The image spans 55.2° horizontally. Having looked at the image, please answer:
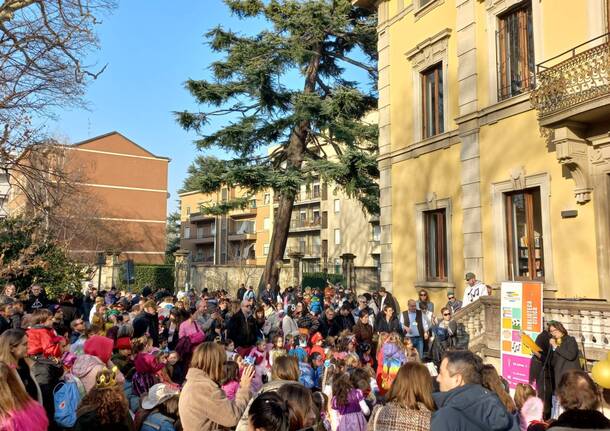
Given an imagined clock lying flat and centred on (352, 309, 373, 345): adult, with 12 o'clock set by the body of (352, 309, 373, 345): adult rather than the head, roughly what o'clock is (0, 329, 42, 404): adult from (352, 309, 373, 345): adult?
(0, 329, 42, 404): adult is roughly at 2 o'clock from (352, 309, 373, 345): adult.

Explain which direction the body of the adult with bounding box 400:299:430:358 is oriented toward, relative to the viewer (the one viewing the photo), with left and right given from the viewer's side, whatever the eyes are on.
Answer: facing the viewer

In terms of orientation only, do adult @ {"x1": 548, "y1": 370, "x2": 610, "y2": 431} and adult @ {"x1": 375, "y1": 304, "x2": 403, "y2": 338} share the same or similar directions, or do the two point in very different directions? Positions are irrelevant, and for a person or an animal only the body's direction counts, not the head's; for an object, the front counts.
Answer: very different directions

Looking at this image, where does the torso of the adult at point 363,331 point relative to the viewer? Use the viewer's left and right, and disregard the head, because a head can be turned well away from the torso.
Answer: facing the viewer and to the right of the viewer

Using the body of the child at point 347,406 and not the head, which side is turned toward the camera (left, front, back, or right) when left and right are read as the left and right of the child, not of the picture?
back

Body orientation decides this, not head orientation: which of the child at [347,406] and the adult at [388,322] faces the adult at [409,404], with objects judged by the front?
the adult at [388,322]

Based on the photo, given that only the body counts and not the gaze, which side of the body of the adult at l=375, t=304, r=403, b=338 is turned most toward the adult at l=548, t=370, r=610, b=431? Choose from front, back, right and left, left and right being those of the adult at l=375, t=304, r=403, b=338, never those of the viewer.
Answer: front

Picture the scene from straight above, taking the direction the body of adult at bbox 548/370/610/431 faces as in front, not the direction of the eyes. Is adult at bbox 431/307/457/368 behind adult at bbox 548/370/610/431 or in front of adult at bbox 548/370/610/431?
in front

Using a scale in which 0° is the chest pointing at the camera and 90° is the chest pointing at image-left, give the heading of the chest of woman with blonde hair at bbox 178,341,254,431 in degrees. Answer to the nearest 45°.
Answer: approximately 225°

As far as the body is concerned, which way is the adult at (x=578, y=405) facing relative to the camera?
away from the camera

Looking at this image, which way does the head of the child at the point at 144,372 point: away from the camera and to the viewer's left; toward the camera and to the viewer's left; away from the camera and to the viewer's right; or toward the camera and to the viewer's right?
away from the camera and to the viewer's right

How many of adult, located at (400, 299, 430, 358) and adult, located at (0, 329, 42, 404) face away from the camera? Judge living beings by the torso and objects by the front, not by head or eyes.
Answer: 0

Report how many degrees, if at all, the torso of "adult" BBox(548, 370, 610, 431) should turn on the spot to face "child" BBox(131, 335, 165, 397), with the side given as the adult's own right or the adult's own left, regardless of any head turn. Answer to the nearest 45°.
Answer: approximately 90° to the adult's own left

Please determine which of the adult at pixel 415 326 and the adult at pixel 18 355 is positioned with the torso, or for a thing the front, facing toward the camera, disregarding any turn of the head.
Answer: the adult at pixel 415 326

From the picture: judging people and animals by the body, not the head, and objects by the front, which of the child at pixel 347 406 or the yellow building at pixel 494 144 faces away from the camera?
the child

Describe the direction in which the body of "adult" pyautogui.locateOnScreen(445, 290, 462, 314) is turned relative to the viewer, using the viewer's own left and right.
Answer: facing the viewer and to the left of the viewer

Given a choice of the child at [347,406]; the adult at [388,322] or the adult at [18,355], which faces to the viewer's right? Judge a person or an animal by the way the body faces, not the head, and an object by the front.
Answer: the adult at [18,355]

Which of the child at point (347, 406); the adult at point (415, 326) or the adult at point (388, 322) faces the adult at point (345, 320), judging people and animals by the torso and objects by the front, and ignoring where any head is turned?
the child

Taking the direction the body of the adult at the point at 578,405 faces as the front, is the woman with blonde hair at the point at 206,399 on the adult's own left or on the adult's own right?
on the adult's own left

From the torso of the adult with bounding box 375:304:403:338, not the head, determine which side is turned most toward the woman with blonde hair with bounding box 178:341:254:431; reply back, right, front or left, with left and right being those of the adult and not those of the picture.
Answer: front

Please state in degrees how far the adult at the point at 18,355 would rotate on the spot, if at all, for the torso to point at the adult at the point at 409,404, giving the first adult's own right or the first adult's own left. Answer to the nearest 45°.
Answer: approximately 45° to the first adult's own right
